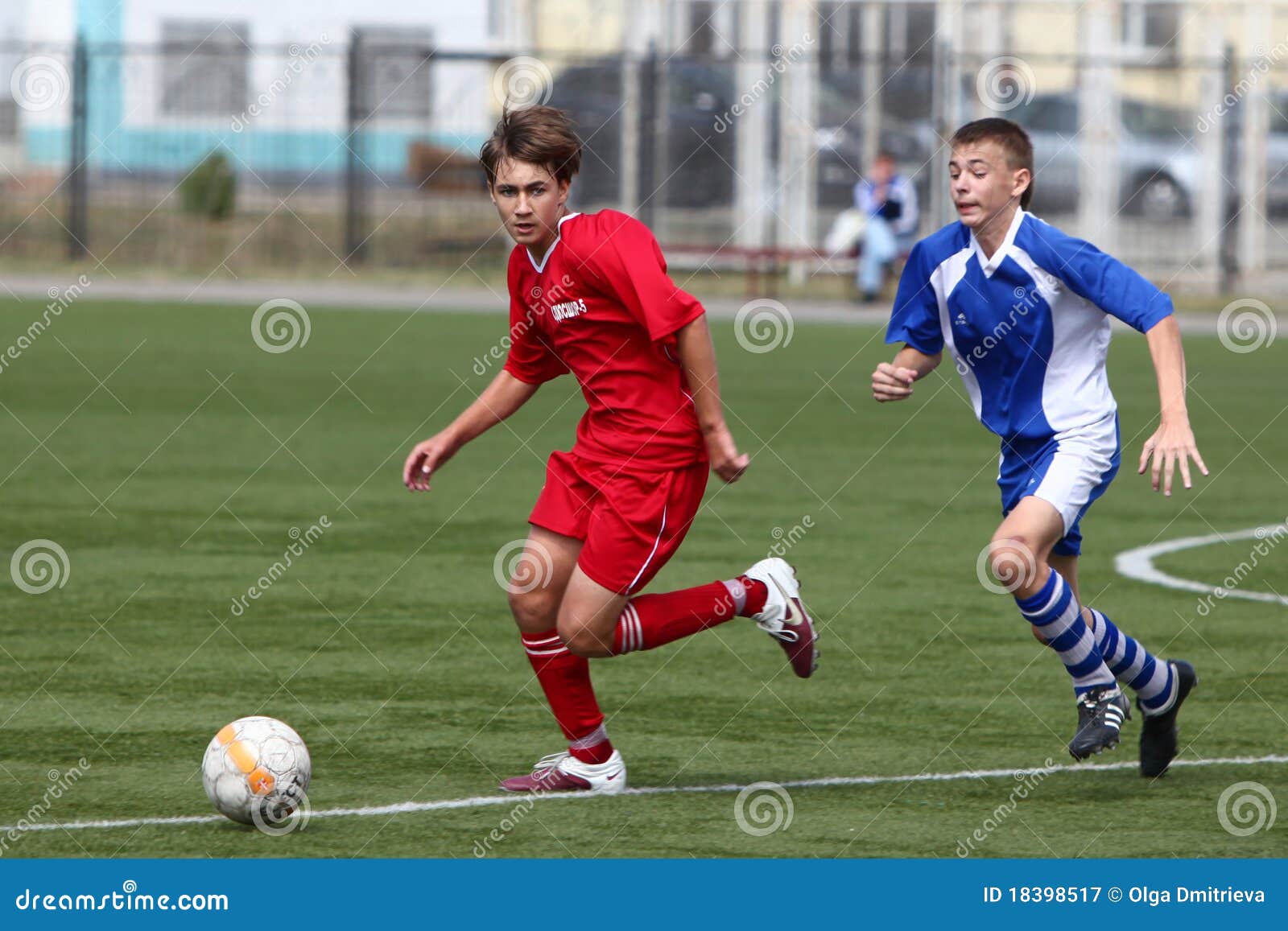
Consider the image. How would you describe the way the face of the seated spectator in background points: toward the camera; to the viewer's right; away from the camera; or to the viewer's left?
toward the camera

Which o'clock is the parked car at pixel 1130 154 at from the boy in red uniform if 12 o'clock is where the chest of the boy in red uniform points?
The parked car is roughly at 5 o'clock from the boy in red uniform.

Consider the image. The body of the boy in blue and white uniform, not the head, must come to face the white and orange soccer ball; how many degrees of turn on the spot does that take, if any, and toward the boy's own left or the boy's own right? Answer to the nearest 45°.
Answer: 0° — they already face it

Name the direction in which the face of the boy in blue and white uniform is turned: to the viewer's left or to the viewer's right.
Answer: to the viewer's left

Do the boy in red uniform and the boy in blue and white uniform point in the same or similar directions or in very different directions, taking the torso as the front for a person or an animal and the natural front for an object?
same or similar directions

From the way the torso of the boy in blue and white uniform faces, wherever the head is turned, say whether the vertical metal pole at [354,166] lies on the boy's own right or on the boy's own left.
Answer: on the boy's own right

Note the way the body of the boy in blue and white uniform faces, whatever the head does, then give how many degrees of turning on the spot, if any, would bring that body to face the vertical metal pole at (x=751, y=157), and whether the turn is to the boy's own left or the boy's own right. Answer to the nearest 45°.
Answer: approximately 135° to the boy's own right

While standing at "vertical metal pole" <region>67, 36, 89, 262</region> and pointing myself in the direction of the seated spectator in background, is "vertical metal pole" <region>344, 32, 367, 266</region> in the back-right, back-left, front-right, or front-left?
front-left

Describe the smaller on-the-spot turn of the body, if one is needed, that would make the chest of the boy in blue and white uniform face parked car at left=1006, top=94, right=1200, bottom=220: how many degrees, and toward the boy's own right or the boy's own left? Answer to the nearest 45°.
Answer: approximately 135° to the boy's own right

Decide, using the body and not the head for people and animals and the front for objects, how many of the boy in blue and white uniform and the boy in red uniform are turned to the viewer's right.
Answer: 0

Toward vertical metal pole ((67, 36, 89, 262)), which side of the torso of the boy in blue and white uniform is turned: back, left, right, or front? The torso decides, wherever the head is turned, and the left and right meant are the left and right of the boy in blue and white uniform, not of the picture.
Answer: right

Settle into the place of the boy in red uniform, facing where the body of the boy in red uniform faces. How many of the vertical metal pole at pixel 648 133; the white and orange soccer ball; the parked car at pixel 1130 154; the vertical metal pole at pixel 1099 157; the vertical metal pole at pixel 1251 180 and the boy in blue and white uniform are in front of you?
1

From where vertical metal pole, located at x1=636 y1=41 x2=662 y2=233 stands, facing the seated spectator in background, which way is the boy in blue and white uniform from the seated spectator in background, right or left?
right

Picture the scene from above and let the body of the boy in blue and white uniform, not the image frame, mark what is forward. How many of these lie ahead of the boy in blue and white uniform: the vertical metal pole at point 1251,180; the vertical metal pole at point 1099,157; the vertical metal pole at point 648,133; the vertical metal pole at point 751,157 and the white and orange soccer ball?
1

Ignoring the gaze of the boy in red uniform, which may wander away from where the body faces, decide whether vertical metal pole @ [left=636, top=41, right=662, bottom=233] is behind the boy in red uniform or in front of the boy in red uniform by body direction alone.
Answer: behind

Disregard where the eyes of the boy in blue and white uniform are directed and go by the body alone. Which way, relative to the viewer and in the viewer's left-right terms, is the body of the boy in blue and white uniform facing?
facing the viewer and to the left of the viewer

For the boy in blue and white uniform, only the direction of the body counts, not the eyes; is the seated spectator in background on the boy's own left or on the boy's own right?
on the boy's own right

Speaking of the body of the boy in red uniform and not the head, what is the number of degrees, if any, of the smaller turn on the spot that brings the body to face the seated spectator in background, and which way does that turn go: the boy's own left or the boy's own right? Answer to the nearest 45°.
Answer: approximately 135° to the boy's own right
